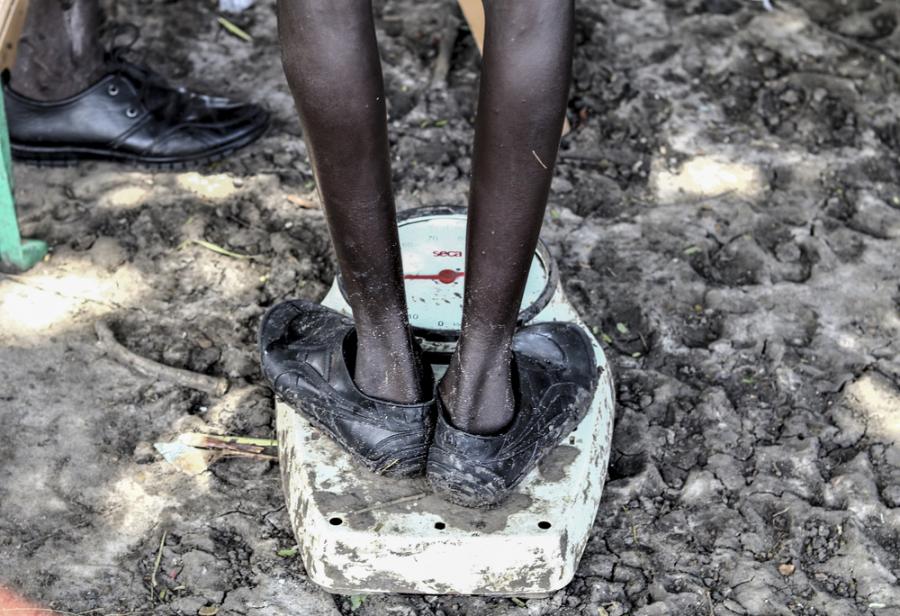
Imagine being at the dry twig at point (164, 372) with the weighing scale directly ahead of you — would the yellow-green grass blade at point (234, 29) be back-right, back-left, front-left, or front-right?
back-left

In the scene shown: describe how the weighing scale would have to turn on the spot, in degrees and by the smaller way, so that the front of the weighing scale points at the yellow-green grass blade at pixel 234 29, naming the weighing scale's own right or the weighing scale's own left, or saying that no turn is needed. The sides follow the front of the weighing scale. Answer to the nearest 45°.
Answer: approximately 180°

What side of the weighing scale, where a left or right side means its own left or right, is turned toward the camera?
front

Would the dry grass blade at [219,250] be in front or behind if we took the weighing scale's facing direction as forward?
behind

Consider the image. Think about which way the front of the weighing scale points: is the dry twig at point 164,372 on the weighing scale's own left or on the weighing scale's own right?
on the weighing scale's own right

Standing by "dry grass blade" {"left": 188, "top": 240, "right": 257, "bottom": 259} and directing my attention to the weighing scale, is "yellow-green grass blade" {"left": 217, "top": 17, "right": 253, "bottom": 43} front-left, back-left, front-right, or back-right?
back-left
